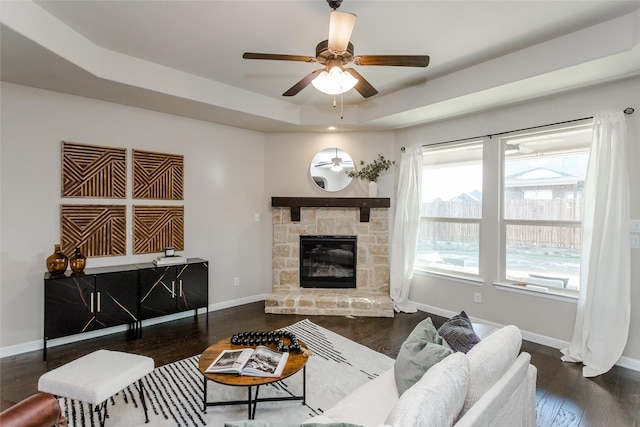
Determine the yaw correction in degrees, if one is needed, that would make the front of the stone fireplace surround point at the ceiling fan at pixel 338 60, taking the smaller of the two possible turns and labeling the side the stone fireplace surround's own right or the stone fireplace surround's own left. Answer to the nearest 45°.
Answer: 0° — it already faces it

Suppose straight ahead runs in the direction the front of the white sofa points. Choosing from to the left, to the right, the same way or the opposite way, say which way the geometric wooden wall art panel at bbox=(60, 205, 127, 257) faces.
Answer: the opposite way

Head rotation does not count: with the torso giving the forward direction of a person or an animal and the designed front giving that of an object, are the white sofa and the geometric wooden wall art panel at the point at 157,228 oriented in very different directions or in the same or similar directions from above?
very different directions

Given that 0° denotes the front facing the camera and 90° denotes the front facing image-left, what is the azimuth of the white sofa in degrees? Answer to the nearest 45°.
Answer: approximately 135°

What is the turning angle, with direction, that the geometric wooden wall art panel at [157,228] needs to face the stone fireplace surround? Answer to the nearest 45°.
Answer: approximately 90° to its left
